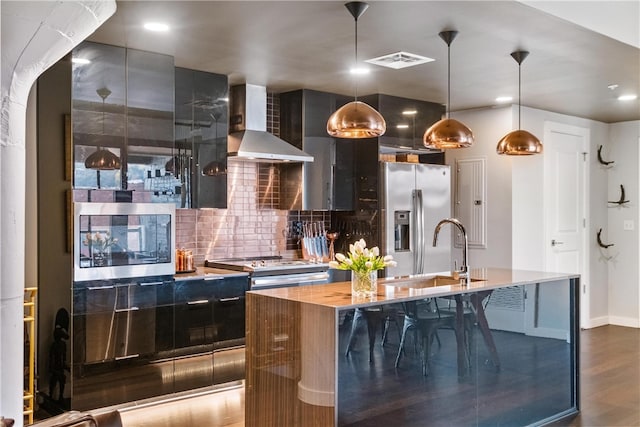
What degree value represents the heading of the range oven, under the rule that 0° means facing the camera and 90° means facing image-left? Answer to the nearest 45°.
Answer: approximately 315°

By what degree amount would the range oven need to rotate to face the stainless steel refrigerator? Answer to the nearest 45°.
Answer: approximately 90° to its left

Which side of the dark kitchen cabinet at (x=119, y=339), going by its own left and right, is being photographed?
front

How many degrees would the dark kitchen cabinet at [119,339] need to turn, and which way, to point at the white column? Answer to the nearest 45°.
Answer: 0° — it already faces it

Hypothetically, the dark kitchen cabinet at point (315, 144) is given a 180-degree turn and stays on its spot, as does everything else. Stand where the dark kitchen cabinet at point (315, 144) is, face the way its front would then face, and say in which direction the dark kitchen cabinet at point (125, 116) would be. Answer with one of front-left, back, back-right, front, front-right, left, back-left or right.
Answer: left

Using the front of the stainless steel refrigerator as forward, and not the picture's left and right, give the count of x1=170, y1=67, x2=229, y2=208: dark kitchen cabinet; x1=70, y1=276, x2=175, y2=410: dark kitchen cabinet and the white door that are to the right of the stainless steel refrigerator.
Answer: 2

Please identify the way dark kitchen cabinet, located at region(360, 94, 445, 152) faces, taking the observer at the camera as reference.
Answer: facing the viewer and to the right of the viewer

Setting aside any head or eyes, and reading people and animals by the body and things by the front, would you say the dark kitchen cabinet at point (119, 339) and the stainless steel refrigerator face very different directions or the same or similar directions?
same or similar directions

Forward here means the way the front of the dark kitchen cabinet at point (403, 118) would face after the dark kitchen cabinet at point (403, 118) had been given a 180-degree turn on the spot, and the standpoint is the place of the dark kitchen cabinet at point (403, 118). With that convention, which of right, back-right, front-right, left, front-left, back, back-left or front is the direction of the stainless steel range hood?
left

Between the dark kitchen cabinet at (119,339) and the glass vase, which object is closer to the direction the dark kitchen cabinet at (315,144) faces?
the glass vase

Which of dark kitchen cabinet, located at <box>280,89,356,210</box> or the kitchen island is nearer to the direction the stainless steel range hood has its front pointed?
the kitchen island

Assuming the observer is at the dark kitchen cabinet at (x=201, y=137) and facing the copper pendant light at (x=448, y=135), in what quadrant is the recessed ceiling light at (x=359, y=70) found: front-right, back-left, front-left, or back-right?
front-left

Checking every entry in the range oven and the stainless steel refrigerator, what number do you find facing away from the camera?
0

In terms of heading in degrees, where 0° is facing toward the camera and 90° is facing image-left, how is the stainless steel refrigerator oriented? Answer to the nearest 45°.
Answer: approximately 315°

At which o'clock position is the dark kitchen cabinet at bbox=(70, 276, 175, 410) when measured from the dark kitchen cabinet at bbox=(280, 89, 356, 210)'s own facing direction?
the dark kitchen cabinet at bbox=(70, 276, 175, 410) is roughly at 3 o'clock from the dark kitchen cabinet at bbox=(280, 89, 356, 210).

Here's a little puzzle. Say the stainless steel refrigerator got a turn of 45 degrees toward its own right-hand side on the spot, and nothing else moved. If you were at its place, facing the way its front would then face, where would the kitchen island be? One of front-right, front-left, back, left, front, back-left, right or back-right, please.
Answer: front

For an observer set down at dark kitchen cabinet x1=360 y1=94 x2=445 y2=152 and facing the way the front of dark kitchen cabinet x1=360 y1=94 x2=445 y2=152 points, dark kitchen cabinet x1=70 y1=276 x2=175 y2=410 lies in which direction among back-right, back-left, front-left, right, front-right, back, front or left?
right
